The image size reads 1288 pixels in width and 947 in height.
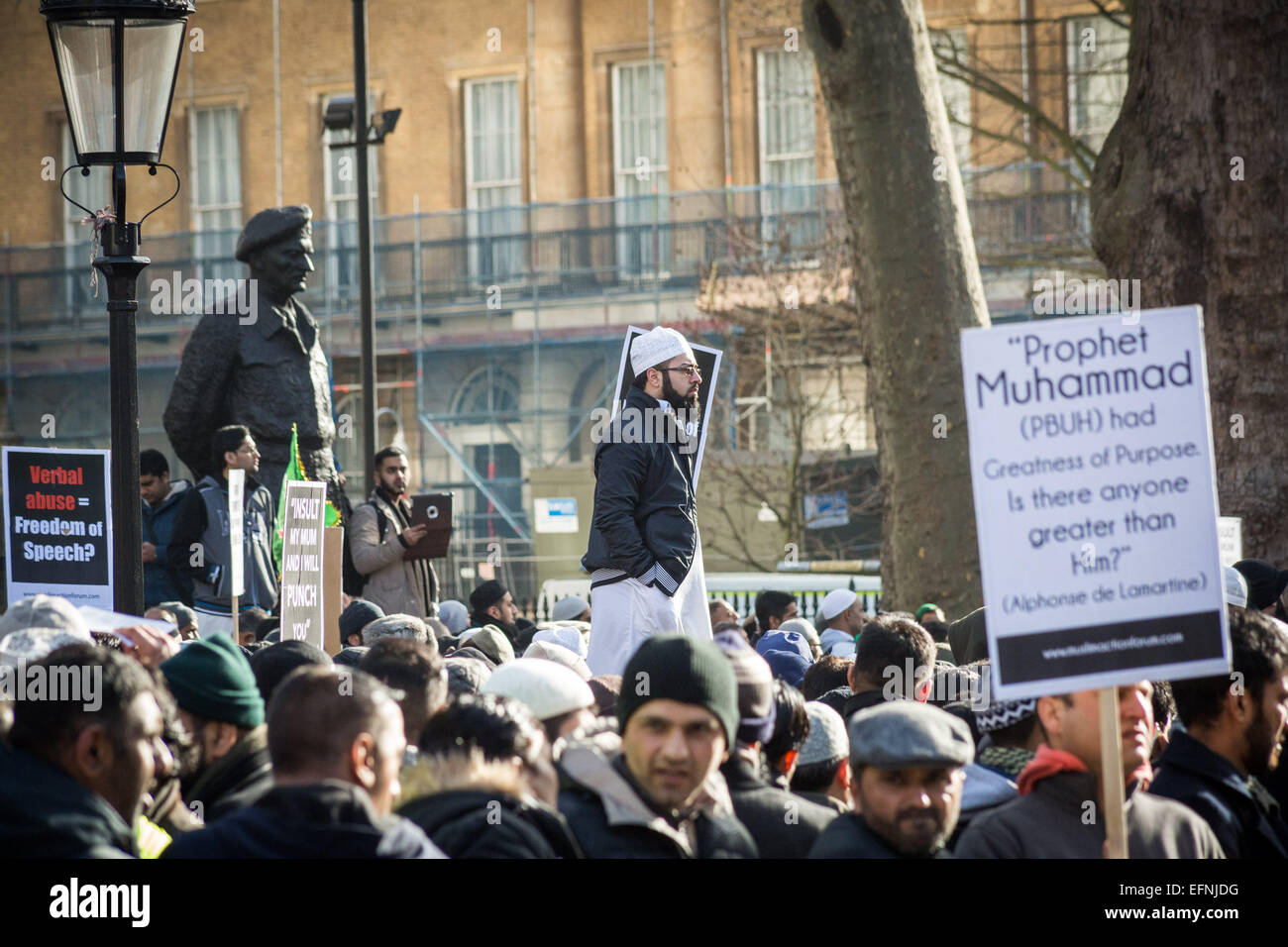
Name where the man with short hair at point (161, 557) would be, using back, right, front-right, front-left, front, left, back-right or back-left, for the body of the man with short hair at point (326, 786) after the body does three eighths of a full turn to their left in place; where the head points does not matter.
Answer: right

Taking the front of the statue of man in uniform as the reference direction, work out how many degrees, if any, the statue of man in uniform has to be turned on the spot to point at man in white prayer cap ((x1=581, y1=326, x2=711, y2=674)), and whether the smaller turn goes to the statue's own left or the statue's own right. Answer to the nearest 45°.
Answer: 0° — it already faces them

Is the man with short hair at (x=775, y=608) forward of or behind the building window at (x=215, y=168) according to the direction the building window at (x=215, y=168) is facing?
forward

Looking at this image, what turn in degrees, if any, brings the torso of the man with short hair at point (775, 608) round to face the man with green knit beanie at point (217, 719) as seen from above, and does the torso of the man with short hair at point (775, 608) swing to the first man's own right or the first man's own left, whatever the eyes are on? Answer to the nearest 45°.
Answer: approximately 90° to the first man's own right

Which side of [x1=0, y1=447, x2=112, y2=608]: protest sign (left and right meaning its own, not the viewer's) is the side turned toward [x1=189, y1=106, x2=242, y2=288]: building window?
back

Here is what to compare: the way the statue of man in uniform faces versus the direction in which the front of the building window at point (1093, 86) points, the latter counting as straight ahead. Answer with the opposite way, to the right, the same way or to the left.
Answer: to the left

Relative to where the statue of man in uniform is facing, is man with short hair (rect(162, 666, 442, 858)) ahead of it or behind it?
ahead

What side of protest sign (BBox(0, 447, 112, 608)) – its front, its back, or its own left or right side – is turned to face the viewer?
front

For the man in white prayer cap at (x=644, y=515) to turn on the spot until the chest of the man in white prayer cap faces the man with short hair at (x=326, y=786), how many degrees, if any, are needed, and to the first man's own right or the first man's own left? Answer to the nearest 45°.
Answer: approximately 90° to the first man's own right

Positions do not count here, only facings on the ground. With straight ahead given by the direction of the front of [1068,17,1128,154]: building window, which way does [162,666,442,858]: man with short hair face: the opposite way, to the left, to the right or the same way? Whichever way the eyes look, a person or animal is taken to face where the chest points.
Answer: the opposite way

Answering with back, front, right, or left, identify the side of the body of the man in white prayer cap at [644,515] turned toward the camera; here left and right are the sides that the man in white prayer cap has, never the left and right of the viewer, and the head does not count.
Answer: right

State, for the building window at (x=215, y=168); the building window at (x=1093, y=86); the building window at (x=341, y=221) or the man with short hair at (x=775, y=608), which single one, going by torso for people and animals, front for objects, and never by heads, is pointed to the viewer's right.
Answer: the man with short hair

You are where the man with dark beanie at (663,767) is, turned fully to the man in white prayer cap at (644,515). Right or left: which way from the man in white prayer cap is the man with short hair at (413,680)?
left

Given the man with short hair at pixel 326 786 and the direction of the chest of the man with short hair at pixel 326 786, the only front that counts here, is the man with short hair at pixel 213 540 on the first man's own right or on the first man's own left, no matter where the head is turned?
on the first man's own left

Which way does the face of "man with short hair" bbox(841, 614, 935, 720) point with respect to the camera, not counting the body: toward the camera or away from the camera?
away from the camera

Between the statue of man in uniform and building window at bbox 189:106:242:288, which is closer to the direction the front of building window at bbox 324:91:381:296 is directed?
the statue of man in uniform

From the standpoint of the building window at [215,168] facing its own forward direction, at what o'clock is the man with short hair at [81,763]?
The man with short hair is roughly at 12 o'clock from the building window.

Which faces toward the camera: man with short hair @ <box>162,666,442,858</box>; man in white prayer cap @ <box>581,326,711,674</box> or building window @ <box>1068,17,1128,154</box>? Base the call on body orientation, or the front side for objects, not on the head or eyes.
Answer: the building window

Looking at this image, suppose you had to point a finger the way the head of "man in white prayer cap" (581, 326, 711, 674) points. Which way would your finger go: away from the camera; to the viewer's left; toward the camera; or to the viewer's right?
to the viewer's right
